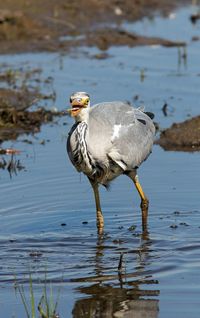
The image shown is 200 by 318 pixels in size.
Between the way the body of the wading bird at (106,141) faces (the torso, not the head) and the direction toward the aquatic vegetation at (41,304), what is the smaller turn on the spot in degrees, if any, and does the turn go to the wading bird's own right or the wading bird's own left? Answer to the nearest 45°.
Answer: approximately 45° to the wading bird's own left

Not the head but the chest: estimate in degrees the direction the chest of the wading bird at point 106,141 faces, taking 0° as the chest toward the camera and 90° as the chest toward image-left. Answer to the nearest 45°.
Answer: approximately 45°
